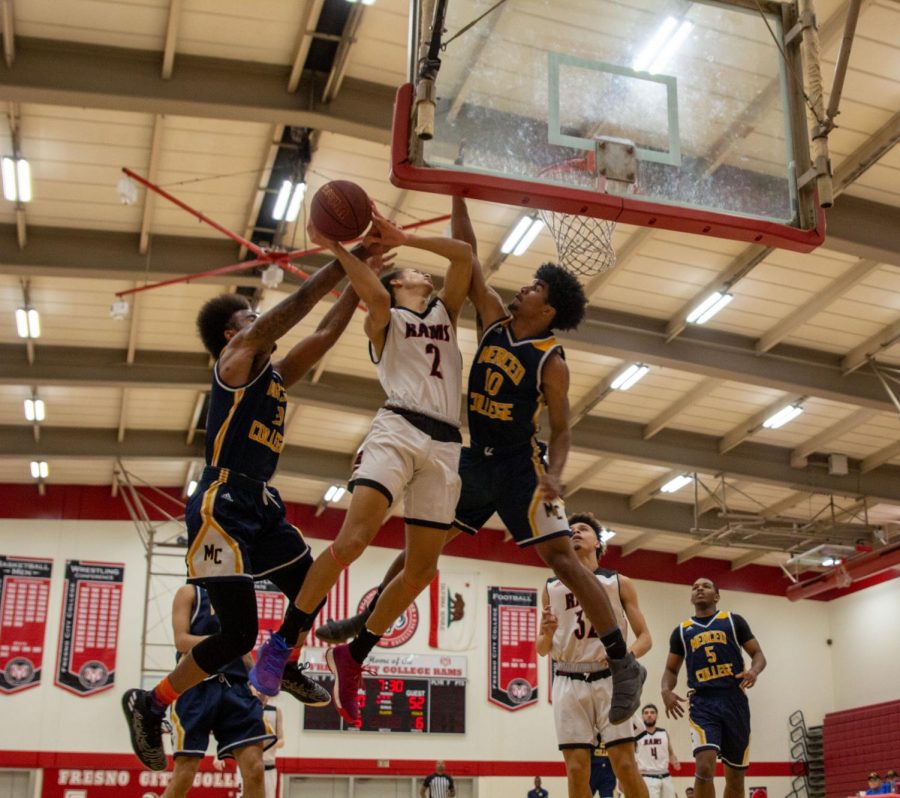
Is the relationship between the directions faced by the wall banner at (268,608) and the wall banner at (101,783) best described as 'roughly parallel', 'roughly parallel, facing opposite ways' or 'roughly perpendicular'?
roughly parallel

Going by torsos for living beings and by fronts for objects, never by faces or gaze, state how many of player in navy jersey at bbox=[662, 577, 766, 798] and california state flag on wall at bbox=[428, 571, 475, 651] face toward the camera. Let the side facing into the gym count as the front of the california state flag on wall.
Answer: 2

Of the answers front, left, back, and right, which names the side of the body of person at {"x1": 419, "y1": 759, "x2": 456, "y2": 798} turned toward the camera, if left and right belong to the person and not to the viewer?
front

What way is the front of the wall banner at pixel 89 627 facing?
toward the camera

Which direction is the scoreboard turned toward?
toward the camera

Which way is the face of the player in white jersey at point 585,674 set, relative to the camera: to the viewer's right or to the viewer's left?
to the viewer's left

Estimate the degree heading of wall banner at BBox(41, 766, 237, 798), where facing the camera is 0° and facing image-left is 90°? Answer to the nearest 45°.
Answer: approximately 0°

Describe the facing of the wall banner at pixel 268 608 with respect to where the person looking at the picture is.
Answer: facing the viewer

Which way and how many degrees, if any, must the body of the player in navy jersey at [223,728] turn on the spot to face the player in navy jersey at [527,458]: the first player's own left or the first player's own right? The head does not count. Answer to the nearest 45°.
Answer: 0° — they already face them

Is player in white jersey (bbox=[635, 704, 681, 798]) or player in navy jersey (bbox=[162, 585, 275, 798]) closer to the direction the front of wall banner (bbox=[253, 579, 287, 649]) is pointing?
the player in navy jersey
